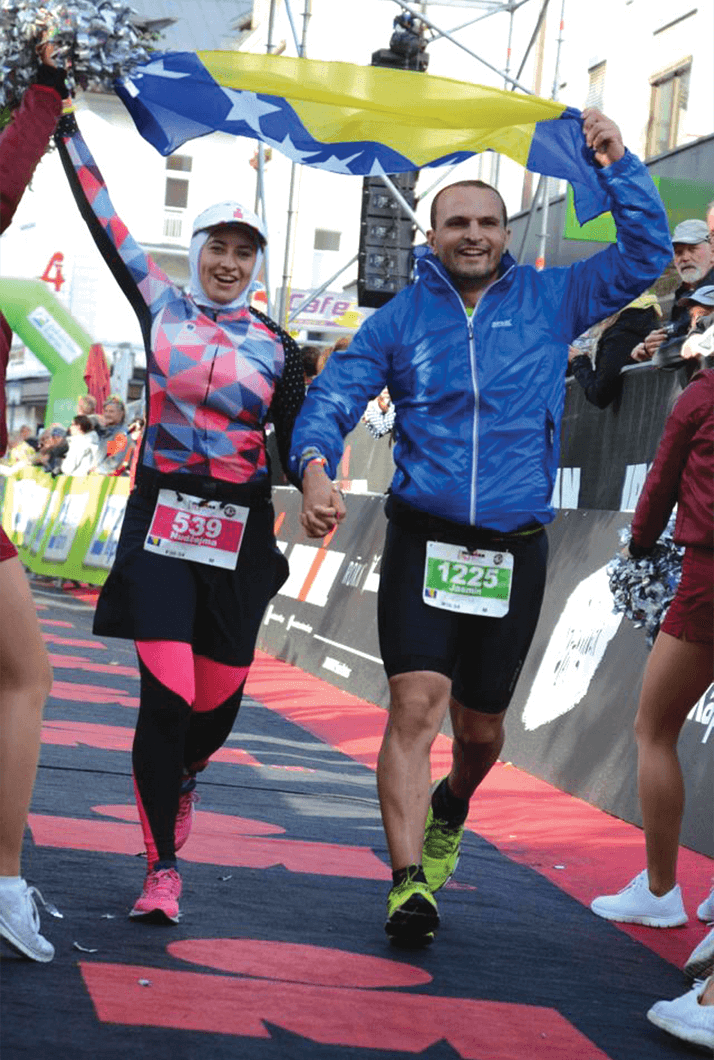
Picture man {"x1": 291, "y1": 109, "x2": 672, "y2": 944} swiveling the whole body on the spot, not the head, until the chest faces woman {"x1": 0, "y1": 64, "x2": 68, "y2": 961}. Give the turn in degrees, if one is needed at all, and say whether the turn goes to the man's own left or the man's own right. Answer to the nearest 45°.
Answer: approximately 45° to the man's own right

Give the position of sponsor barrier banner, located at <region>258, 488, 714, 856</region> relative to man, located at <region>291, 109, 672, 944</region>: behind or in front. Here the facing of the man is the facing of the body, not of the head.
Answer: behind

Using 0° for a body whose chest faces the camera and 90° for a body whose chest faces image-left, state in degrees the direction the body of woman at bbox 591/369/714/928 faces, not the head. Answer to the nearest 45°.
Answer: approximately 90°

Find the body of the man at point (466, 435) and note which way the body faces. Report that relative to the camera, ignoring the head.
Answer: toward the camera

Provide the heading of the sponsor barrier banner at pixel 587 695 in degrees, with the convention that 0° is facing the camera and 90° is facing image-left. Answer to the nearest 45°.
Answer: approximately 45°

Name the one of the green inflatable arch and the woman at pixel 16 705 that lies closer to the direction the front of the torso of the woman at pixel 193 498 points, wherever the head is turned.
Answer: the woman

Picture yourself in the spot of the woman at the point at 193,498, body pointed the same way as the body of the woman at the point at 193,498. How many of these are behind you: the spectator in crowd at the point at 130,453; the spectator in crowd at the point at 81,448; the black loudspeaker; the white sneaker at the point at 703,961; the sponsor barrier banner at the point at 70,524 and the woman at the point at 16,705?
4

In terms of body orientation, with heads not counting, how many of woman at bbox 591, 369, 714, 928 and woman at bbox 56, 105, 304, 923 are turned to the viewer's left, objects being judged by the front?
1

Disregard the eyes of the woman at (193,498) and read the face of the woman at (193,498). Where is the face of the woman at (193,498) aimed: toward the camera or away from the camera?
toward the camera

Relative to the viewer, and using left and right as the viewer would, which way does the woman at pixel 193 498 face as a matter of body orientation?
facing the viewer

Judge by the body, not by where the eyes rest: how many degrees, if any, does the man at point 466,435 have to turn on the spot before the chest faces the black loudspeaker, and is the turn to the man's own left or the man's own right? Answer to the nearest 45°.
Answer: approximately 180°

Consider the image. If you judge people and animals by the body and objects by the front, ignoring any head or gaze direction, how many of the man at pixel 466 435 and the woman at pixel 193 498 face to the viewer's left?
0

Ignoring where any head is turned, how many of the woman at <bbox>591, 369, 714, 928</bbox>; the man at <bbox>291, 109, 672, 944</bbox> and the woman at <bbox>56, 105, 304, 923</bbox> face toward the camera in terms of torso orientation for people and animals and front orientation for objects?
2

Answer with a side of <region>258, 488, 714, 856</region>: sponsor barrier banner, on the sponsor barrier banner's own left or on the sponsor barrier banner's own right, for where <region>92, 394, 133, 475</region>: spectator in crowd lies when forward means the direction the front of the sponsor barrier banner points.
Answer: on the sponsor barrier banner's own right

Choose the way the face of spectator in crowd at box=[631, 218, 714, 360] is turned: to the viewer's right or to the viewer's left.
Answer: to the viewer's left

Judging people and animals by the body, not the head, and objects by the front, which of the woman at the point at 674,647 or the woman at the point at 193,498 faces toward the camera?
the woman at the point at 193,498
